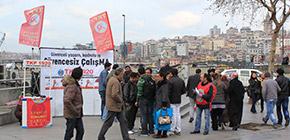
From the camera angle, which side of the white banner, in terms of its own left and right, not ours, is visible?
front

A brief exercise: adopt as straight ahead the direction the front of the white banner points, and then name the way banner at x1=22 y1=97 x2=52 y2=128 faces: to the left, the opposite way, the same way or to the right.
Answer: the same way

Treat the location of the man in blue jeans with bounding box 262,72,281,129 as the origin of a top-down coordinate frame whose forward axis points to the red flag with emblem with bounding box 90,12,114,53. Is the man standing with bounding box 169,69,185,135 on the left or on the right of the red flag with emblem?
left

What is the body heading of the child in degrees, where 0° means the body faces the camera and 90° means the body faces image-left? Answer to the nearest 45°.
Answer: approximately 180°

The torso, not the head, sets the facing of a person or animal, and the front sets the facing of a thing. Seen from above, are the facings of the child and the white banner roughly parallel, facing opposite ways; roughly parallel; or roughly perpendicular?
roughly parallel, facing opposite ways

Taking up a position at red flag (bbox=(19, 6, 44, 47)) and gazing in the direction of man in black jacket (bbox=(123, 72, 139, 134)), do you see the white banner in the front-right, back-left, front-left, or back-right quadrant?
front-left

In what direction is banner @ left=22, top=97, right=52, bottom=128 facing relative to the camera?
toward the camera
